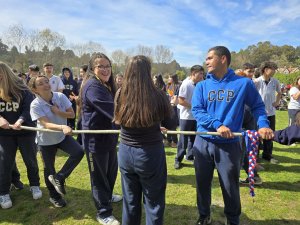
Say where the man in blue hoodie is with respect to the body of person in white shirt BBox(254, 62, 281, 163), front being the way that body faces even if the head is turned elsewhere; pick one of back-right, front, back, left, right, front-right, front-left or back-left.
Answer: front-right

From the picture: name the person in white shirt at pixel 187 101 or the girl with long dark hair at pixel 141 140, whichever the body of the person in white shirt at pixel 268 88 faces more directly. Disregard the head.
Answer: the girl with long dark hair

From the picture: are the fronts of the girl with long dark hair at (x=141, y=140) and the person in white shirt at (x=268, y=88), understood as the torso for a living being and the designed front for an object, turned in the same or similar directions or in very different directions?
very different directions

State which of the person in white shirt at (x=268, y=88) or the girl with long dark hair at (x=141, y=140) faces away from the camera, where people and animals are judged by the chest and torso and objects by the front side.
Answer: the girl with long dark hair

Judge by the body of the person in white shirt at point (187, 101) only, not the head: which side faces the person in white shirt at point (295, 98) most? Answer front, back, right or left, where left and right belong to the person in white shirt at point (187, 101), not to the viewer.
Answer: left

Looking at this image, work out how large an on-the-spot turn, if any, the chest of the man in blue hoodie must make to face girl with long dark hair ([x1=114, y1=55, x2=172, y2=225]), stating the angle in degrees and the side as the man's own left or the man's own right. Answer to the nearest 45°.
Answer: approximately 45° to the man's own right

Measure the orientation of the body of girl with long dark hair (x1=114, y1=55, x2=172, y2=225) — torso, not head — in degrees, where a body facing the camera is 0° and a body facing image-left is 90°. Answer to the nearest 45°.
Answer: approximately 180°

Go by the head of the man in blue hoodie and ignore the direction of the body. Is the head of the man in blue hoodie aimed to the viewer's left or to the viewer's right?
to the viewer's left

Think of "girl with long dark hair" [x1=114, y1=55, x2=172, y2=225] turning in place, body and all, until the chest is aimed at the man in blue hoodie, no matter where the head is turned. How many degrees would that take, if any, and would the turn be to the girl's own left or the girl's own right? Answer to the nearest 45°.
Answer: approximately 45° to the girl's own right

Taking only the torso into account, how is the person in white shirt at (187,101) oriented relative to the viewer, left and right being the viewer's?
facing the viewer and to the right of the viewer

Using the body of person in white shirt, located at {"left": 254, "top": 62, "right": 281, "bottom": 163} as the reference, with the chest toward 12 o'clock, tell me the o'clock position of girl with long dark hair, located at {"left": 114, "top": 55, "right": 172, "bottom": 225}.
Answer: The girl with long dark hair is roughly at 2 o'clock from the person in white shirt.

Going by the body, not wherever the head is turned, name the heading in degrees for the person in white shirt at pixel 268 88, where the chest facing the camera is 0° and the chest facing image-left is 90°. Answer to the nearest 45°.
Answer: approximately 315°

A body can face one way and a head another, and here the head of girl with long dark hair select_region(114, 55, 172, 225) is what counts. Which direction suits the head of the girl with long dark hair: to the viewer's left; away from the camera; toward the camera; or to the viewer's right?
away from the camera
